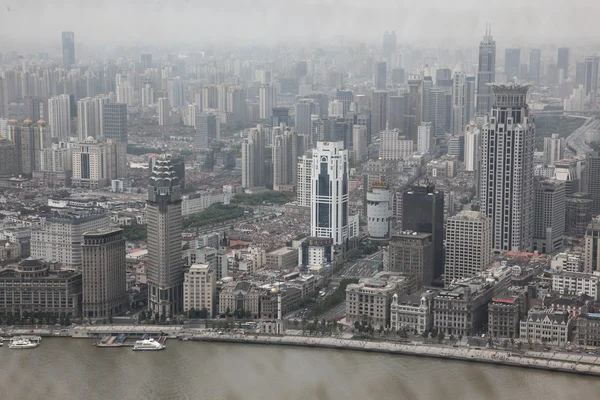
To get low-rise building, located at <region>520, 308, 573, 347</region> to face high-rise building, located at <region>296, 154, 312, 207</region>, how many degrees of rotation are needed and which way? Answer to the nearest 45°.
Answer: approximately 135° to its right

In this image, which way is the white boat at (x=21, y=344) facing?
to the viewer's right

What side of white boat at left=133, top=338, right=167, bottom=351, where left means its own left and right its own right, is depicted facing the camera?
right

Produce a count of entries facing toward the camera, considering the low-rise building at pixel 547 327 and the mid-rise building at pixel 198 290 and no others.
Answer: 2

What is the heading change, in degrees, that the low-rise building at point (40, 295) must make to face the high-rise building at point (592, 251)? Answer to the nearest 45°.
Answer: approximately 90° to its left

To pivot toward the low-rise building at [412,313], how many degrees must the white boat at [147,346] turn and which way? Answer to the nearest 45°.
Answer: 0° — it already faces it

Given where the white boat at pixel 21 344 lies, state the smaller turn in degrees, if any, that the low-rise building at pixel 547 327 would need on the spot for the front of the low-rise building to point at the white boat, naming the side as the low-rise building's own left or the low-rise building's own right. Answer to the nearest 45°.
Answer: approximately 90° to the low-rise building's own right

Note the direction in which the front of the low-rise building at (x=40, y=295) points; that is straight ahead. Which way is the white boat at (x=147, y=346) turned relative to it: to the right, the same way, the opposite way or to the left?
to the left

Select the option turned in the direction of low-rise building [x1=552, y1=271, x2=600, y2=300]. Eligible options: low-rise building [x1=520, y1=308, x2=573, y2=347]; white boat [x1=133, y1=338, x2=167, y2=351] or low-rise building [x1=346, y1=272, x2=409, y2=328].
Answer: the white boat

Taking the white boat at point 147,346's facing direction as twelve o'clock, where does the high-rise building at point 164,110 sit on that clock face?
The high-rise building is roughly at 9 o'clock from the white boat.

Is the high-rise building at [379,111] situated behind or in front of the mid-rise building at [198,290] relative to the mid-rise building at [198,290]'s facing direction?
behind
